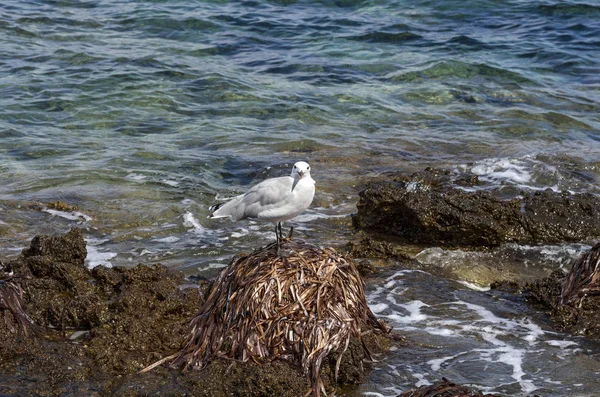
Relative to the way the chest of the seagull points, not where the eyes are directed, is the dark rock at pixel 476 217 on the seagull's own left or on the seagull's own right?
on the seagull's own left

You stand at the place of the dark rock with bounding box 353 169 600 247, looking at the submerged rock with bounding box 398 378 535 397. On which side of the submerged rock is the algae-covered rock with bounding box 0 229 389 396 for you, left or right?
right

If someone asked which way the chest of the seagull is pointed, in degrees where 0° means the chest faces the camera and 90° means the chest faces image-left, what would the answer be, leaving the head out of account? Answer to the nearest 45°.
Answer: approximately 270°
